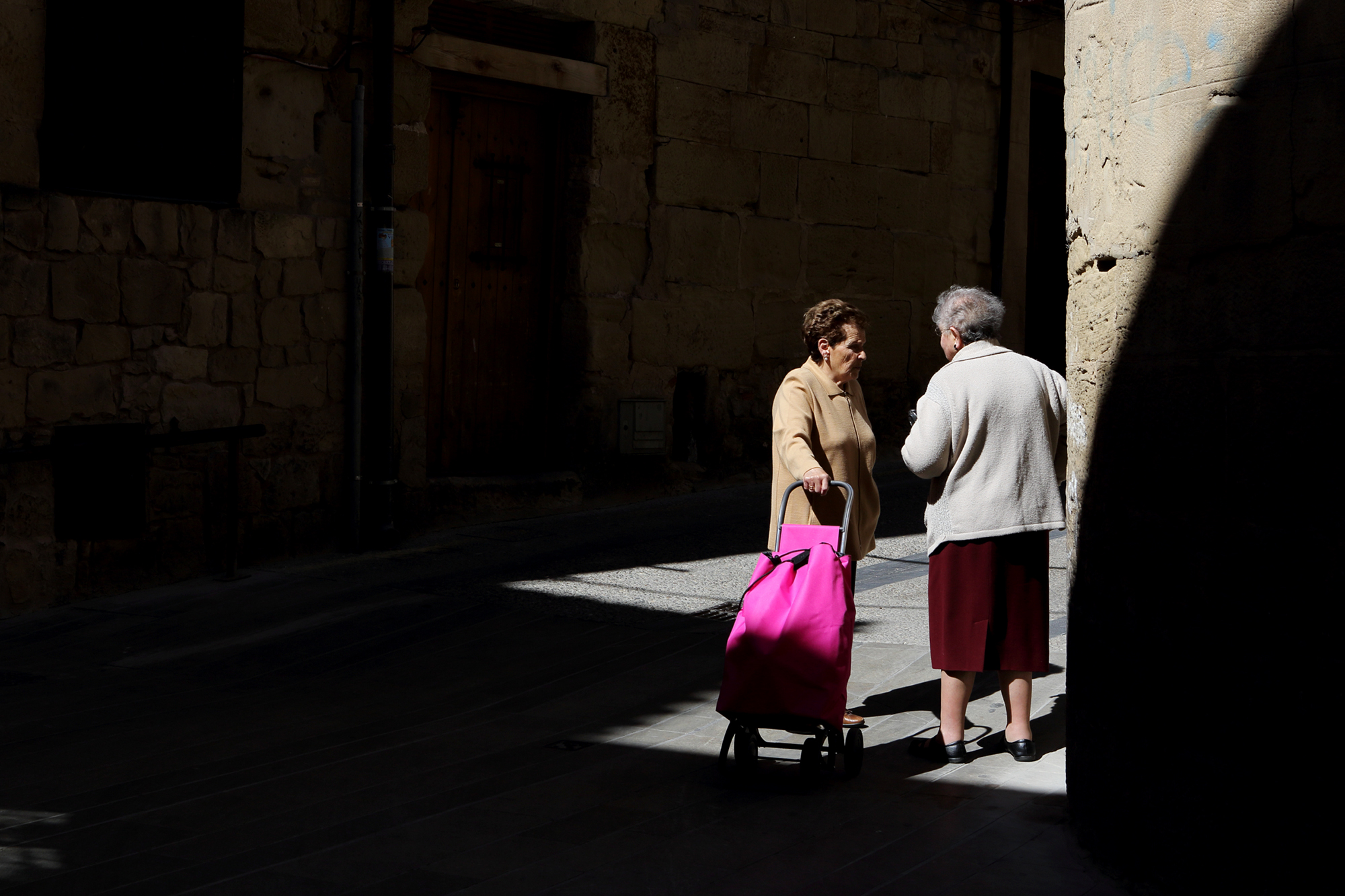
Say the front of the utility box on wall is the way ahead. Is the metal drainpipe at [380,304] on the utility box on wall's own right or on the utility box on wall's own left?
on the utility box on wall's own right

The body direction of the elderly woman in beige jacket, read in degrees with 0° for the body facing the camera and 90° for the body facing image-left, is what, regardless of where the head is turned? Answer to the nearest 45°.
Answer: approximately 315°

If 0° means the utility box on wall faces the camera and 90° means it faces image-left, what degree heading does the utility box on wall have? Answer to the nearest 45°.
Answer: approximately 0°

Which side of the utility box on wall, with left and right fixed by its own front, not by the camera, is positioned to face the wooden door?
right

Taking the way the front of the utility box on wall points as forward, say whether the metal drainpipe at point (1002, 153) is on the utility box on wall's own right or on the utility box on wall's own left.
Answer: on the utility box on wall's own left

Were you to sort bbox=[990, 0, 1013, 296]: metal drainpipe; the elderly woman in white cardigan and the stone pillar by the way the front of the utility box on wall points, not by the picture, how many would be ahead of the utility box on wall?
2

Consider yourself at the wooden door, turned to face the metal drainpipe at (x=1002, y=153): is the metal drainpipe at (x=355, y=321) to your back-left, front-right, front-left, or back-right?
back-right

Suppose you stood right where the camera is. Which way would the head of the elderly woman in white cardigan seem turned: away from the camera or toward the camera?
away from the camera

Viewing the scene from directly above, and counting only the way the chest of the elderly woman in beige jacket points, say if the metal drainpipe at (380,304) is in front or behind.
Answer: behind
